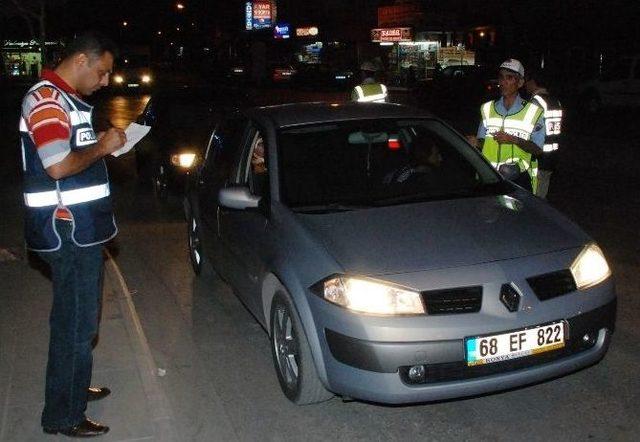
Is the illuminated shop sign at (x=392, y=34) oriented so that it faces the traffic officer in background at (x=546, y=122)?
yes

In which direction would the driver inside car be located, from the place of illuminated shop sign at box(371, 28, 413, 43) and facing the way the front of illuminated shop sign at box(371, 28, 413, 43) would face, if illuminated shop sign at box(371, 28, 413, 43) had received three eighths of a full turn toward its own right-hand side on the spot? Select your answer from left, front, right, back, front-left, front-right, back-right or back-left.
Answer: back-left

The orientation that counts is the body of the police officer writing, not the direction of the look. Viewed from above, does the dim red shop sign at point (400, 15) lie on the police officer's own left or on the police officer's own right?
on the police officer's own left

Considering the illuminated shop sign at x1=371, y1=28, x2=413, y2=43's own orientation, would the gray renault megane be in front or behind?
in front

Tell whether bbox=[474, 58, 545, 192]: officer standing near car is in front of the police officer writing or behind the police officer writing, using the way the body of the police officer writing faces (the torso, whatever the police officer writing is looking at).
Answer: in front

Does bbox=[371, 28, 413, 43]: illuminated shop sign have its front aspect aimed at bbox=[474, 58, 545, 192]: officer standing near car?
yes

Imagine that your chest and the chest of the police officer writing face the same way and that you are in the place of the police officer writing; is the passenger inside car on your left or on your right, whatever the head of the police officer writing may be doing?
on your left

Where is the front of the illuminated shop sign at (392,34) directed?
toward the camera

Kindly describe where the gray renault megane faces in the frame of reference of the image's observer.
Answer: facing the viewer and to the right of the viewer

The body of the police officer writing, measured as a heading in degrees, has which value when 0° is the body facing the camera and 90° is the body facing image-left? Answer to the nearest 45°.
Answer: approximately 270°

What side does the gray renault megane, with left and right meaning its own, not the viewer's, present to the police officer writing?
right

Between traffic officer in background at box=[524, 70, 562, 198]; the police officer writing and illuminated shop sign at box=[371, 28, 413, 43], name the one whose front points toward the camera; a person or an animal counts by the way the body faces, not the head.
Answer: the illuminated shop sign

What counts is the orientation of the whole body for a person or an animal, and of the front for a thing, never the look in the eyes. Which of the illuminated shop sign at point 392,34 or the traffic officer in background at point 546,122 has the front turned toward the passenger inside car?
the illuminated shop sign

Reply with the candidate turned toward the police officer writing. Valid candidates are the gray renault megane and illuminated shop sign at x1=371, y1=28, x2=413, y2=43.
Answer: the illuminated shop sign

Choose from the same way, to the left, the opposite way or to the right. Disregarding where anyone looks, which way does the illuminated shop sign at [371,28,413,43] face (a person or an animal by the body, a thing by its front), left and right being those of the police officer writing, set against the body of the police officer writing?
to the right
